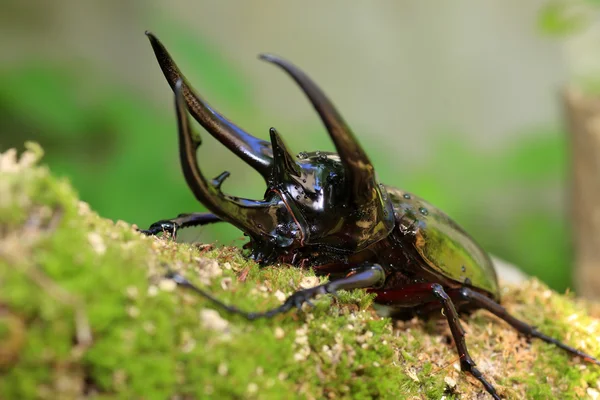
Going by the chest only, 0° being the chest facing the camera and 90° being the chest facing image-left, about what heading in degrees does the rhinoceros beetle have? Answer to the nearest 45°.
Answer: approximately 45°
